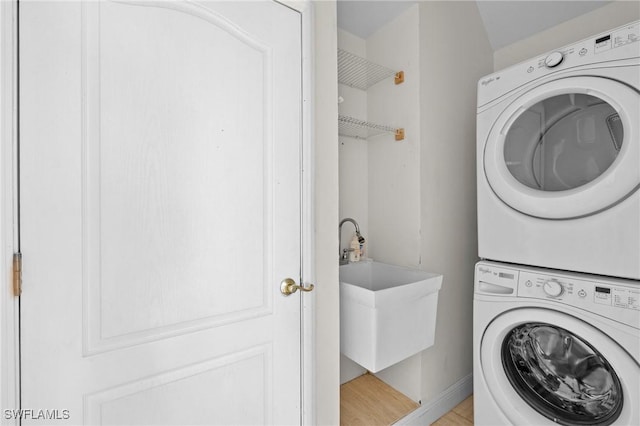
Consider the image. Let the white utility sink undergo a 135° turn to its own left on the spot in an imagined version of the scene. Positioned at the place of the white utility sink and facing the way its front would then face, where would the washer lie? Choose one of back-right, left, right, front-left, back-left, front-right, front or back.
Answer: right

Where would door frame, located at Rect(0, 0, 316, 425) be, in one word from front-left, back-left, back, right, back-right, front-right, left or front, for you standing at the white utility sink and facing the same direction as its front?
right

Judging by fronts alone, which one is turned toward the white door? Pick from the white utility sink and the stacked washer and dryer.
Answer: the stacked washer and dryer

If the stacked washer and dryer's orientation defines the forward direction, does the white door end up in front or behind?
in front

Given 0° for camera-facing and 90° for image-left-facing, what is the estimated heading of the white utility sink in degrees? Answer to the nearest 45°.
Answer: approximately 315°

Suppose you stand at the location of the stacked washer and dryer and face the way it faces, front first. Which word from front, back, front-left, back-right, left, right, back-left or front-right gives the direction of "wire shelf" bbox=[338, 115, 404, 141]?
front-right

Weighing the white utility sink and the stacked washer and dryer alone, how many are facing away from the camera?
0
